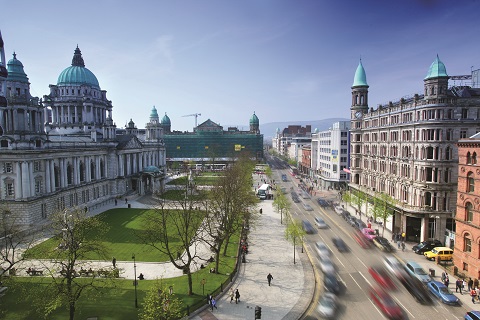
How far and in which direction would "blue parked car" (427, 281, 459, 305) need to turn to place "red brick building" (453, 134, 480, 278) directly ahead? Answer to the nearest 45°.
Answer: approximately 135° to its left

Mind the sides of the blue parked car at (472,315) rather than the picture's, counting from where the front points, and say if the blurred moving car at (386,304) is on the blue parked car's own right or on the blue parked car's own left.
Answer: on the blue parked car's own right

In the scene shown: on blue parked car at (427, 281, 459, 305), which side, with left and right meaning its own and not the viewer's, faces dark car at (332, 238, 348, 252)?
back

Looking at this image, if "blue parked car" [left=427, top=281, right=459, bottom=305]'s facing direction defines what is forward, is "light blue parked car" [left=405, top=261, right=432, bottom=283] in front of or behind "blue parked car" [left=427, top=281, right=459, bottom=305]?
behind

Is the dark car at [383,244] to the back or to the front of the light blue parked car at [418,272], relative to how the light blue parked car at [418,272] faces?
to the back

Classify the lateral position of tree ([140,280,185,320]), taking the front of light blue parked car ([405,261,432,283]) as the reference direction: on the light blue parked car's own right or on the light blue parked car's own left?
on the light blue parked car's own right

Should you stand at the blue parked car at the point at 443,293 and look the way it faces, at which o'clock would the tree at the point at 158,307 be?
The tree is roughly at 3 o'clock from the blue parked car.

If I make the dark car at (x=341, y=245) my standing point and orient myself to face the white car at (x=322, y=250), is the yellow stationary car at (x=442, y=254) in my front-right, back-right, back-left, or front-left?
back-left

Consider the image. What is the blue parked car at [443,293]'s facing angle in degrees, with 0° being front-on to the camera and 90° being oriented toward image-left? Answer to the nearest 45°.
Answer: approximately 315°

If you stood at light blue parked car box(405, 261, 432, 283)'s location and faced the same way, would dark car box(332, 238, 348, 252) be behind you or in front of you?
behind

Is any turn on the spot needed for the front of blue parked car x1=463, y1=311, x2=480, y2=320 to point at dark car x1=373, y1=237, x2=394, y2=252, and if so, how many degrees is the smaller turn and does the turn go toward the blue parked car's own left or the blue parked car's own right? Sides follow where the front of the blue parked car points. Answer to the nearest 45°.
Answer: approximately 180°

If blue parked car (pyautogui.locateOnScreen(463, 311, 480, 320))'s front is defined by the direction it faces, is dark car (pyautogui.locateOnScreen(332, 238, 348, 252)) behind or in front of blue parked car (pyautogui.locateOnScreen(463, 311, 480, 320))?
behind

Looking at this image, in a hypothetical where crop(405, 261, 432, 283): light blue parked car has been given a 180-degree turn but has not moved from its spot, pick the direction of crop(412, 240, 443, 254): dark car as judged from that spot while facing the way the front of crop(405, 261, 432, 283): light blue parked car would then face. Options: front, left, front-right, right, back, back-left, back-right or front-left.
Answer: front-right

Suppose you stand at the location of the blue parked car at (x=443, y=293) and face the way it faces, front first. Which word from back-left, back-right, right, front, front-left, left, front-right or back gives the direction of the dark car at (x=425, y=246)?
back-left

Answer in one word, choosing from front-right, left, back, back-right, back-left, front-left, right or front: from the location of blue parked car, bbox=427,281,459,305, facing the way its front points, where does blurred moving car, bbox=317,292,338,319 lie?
right

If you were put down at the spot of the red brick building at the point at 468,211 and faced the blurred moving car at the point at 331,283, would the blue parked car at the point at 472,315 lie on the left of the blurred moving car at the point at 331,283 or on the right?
left
